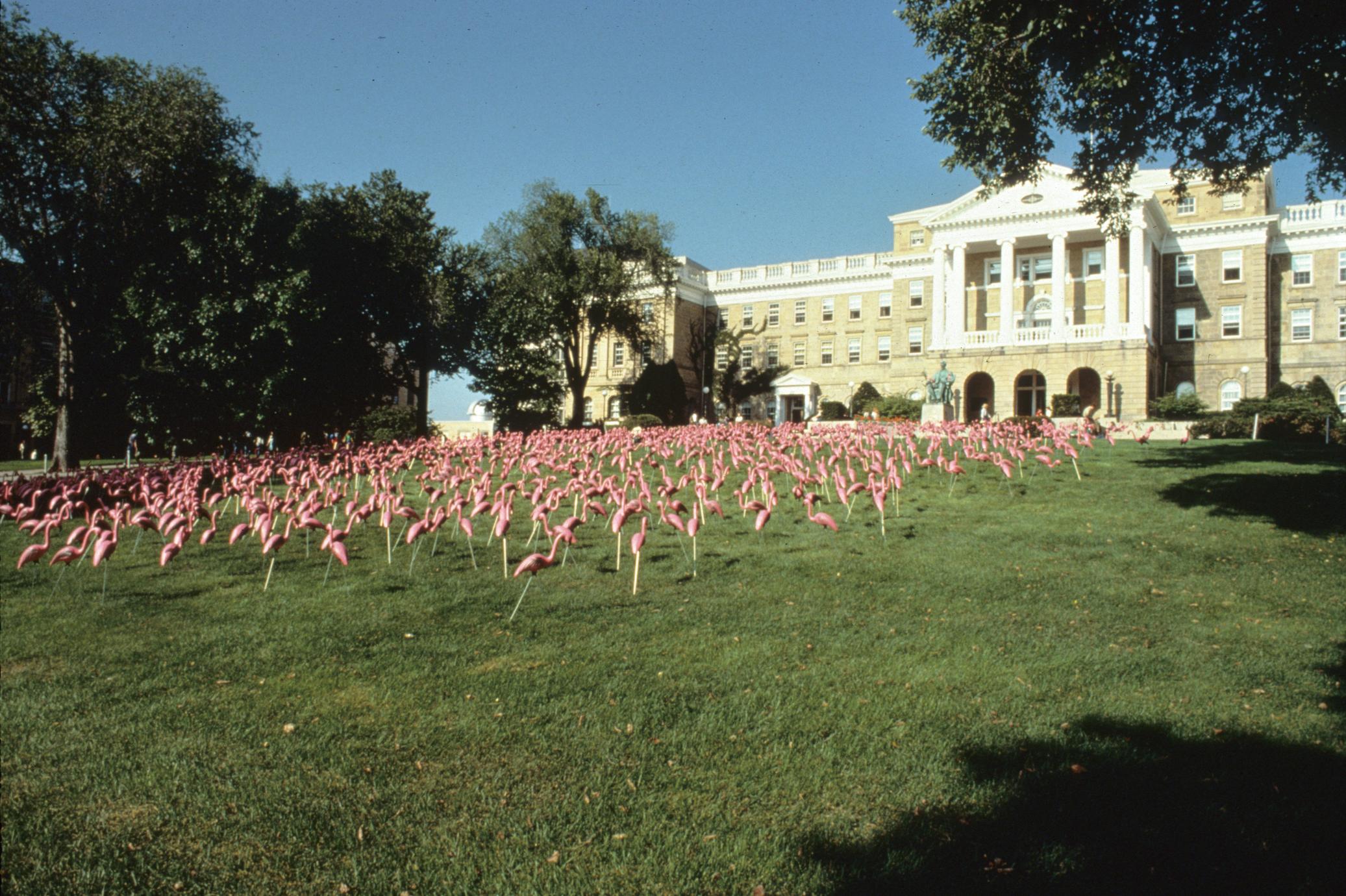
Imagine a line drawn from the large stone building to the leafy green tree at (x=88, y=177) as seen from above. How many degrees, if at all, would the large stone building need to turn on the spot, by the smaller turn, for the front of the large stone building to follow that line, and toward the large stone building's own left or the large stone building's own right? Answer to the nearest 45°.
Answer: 0° — it already faces it

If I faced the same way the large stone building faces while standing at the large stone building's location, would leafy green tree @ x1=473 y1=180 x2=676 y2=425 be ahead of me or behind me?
ahead

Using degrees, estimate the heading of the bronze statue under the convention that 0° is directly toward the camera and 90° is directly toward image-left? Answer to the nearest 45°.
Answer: approximately 45°

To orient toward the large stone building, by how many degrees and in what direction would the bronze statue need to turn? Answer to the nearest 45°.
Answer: approximately 180°

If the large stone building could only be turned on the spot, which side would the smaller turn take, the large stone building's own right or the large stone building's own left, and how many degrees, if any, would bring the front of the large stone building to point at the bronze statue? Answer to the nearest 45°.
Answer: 0° — it already faces it

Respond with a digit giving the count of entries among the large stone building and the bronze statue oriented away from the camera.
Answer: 0

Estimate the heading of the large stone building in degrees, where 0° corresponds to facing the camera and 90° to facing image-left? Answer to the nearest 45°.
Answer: approximately 45°

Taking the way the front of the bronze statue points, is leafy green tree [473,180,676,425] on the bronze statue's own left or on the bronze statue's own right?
on the bronze statue's own right
